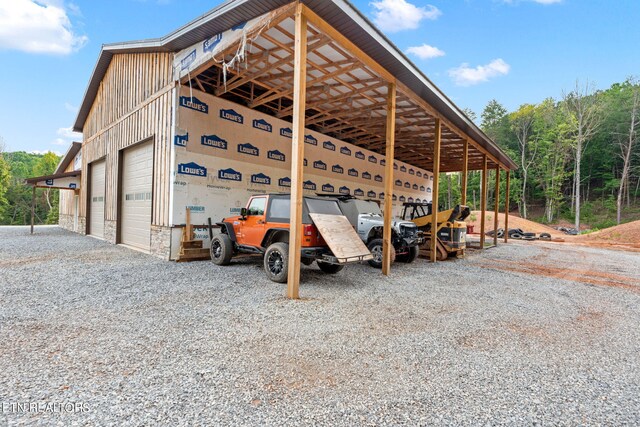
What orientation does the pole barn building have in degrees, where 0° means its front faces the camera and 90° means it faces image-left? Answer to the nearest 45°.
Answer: approximately 45°

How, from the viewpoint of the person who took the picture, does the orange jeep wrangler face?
facing away from the viewer and to the left of the viewer
